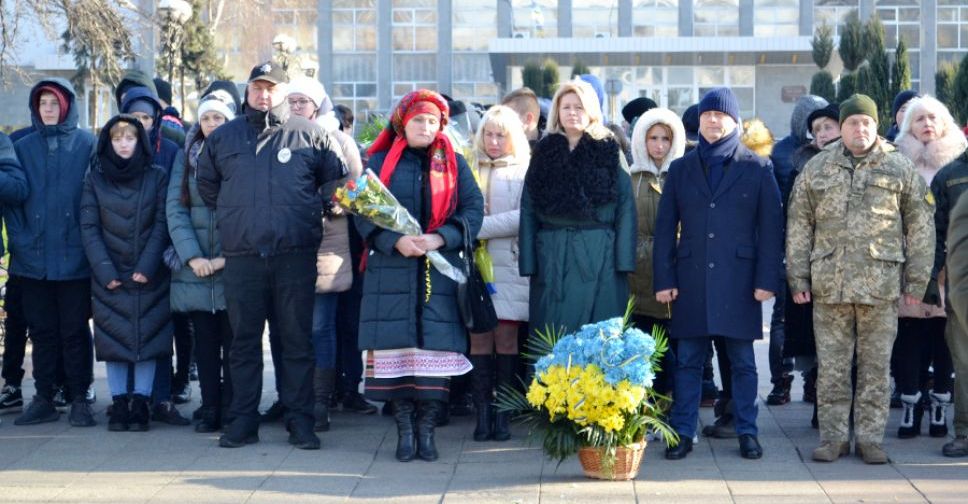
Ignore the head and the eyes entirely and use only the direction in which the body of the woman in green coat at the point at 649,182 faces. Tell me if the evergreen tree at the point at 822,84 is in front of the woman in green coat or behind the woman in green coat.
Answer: behind

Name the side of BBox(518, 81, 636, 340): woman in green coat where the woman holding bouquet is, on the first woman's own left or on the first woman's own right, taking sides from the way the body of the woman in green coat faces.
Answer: on the first woman's own right

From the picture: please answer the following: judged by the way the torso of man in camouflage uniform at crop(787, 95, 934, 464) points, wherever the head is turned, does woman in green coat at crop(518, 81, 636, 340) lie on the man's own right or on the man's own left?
on the man's own right

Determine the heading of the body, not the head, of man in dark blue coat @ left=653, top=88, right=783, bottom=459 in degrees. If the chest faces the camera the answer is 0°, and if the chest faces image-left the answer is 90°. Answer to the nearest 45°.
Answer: approximately 0°

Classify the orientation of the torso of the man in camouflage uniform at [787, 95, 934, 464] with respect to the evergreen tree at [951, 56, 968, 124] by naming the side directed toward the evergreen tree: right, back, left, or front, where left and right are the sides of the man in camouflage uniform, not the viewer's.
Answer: back

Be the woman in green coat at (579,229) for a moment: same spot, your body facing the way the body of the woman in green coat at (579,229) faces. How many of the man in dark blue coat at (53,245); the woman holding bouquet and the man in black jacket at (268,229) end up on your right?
3
